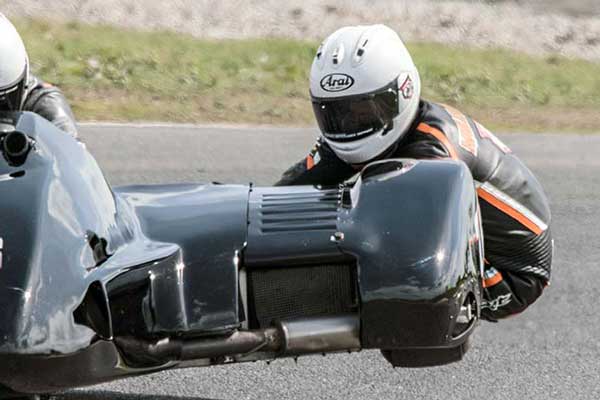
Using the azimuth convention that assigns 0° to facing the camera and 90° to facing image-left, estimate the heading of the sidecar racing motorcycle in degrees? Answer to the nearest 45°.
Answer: approximately 45°
